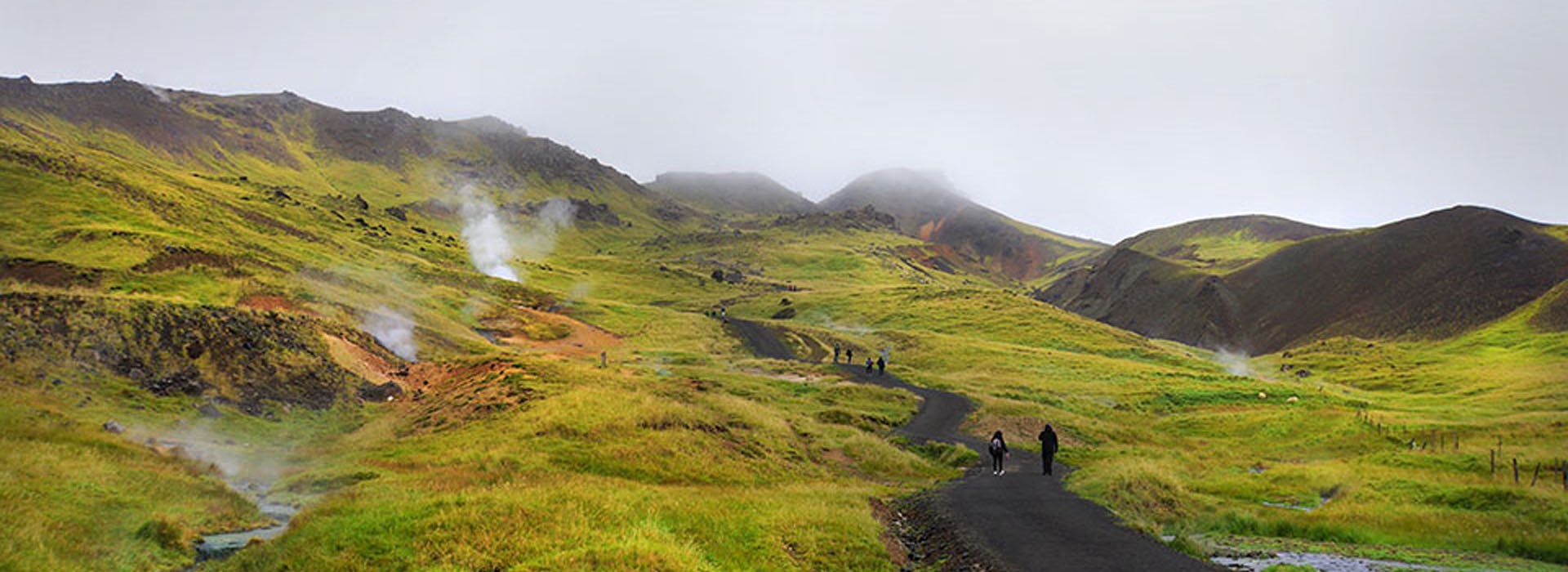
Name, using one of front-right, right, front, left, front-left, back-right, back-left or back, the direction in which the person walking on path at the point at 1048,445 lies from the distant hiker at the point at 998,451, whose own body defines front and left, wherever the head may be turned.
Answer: right

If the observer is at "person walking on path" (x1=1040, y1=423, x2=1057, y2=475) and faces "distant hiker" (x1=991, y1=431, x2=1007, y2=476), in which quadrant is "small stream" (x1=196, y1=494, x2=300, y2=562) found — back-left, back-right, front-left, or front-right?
front-left

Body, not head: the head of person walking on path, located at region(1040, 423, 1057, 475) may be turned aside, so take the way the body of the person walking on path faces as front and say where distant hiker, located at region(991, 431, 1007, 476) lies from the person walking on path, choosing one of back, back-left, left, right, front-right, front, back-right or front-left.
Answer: left

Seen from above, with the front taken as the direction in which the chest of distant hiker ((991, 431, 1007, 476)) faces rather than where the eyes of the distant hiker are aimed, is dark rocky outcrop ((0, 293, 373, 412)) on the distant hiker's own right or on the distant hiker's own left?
on the distant hiker's own left

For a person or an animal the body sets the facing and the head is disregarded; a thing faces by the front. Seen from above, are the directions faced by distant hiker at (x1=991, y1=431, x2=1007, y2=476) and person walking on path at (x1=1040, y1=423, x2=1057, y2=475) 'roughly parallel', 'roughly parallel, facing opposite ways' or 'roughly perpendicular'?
roughly parallel

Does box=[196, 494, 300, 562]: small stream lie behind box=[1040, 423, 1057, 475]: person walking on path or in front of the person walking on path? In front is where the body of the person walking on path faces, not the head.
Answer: behind

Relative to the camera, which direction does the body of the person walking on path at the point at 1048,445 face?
away from the camera

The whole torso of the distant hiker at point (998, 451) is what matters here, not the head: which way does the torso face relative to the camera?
away from the camera

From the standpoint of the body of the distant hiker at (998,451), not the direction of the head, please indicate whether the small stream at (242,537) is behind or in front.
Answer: behind

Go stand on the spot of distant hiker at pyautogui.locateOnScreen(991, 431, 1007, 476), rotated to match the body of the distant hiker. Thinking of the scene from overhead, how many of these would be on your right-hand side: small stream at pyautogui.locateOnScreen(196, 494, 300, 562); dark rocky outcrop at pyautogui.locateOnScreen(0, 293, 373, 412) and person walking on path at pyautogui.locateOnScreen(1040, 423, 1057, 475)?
1

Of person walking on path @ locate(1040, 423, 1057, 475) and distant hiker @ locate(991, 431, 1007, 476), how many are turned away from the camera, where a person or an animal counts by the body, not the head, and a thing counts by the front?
2
